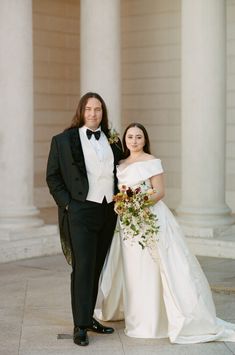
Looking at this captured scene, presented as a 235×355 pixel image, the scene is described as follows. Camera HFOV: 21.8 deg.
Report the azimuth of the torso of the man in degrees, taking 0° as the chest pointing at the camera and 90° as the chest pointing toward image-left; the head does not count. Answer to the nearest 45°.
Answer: approximately 315°

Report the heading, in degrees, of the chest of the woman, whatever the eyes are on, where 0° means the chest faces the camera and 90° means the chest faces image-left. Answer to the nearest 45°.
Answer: approximately 45°

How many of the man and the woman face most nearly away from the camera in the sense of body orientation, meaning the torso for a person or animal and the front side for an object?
0

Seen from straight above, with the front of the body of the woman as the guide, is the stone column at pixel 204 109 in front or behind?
behind

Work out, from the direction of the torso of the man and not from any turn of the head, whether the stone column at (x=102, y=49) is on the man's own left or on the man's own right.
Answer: on the man's own left
